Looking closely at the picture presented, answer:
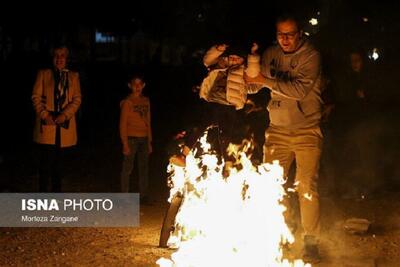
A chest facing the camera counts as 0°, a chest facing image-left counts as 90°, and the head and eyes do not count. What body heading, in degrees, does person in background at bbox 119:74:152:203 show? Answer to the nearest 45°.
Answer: approximately 0°

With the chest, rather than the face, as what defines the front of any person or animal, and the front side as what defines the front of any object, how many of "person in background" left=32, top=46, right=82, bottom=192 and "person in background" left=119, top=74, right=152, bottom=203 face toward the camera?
2

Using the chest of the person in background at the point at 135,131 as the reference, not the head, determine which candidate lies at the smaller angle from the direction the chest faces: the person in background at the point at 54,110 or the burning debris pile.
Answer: the burning debris pile

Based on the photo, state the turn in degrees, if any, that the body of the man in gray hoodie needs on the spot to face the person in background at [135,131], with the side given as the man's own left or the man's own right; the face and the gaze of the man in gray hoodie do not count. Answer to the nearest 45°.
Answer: approximately 90° to the man's own right

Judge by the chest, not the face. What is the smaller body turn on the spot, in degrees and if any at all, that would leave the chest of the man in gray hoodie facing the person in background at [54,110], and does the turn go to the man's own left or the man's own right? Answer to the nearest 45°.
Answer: approximately 90° to the man's own right

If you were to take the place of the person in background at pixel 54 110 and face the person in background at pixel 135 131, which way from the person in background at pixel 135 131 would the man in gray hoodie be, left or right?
right
